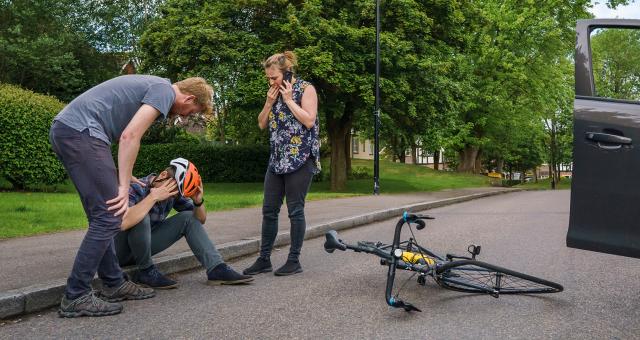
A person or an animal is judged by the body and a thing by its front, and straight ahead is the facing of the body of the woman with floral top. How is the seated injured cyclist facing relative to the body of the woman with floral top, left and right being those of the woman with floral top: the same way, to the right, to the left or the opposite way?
to the left

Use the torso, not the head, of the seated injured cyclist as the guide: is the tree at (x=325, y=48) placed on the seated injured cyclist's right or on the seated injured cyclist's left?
on the seated injured cyclist's left

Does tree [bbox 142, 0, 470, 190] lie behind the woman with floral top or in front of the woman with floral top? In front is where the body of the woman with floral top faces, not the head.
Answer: behind

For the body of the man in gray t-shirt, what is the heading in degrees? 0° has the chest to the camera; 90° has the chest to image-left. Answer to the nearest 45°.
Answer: approximately 270°

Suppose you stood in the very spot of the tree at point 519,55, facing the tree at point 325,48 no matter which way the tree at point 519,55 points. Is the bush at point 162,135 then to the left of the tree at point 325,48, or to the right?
right

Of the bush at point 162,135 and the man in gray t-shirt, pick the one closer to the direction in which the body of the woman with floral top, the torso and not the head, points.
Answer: the man in gray t-shirt

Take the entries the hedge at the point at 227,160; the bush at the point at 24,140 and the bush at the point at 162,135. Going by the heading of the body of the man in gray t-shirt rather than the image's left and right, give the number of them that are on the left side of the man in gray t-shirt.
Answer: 3

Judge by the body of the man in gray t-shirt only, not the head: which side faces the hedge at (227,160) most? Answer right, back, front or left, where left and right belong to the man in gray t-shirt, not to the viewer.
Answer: left

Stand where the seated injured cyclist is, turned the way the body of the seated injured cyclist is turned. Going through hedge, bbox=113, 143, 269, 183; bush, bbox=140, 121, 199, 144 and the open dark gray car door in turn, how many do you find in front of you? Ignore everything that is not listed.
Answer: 1

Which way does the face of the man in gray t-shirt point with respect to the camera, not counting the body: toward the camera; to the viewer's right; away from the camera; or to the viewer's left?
to the viewer's right

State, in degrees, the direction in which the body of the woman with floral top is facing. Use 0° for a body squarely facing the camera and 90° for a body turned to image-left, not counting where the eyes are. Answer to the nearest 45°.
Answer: approximately 45°

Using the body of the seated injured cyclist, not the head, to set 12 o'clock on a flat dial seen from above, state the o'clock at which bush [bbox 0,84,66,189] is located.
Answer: The bush is roughly at 7 o'clock from the seated injured cyclist.

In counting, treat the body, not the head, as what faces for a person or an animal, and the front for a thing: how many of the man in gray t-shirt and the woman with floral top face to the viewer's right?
1

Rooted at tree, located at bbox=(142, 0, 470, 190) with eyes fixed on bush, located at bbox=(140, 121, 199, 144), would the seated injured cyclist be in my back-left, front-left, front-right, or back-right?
back-left

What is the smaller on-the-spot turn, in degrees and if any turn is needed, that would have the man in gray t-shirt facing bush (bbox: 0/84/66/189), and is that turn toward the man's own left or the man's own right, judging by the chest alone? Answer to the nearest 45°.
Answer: approximately 90° to the man's own left

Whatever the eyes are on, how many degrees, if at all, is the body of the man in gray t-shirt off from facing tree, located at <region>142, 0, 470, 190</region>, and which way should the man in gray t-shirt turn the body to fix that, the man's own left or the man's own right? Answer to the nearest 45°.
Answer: approximately 45° to the man's own left

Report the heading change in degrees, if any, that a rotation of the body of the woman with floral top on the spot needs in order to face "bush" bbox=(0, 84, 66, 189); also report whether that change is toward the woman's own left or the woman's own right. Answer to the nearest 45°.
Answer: approximately 90° to the woman's own right
